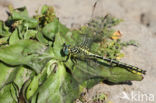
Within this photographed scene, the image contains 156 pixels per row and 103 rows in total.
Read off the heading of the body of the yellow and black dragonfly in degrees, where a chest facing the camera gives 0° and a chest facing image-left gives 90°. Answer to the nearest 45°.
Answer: approximately 90°
